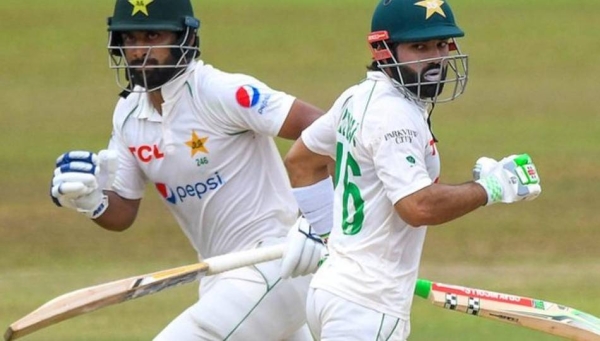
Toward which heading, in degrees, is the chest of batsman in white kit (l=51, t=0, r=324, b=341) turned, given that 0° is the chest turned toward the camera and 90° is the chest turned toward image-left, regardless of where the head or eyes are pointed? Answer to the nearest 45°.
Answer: approximately 45°

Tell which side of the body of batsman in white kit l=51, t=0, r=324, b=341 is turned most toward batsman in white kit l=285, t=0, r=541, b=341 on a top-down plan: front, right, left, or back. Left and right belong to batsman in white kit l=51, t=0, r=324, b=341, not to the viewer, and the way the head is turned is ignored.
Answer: left
